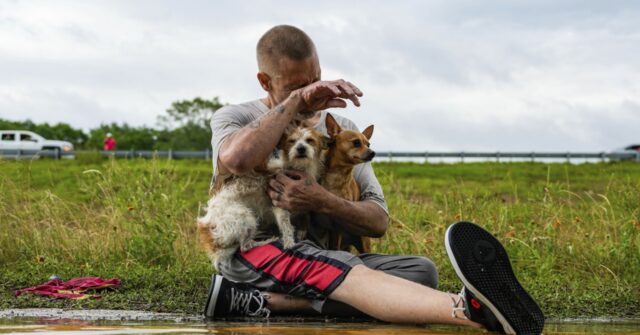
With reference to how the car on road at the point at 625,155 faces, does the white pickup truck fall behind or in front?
in front

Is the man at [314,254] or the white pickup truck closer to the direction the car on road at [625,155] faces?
the white pickup truck

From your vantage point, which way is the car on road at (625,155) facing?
to the viewer's left

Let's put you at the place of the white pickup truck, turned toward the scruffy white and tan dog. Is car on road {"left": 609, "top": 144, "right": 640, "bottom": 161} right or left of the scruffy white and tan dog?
left

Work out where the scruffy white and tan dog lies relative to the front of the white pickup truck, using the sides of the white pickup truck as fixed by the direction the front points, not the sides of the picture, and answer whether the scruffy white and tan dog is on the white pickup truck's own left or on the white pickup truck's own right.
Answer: on the white pickup truck's own right

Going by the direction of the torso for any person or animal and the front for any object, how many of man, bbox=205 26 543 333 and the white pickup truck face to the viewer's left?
0

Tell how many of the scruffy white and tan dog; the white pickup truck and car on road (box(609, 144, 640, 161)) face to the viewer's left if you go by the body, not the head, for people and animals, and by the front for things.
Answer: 1

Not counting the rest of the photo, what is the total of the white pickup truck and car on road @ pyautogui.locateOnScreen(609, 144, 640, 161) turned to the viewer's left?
1

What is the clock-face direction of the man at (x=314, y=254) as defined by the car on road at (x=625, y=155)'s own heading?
The man is roughly at 9 o'clock from the car on road.

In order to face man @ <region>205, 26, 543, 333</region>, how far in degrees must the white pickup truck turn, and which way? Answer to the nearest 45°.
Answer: approximately 90° to its right

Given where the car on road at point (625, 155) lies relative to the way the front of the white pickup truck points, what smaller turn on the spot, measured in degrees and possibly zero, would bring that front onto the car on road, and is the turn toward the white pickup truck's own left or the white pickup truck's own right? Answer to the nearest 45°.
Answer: approximately 45° to the white pickup truck's own right

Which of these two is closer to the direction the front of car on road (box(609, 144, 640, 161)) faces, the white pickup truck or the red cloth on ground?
the white pickup truck

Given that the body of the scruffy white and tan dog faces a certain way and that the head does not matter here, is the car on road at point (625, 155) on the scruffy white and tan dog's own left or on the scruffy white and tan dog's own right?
on the scruffy white and tan dog's own left

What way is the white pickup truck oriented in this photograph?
to the viewer's right
